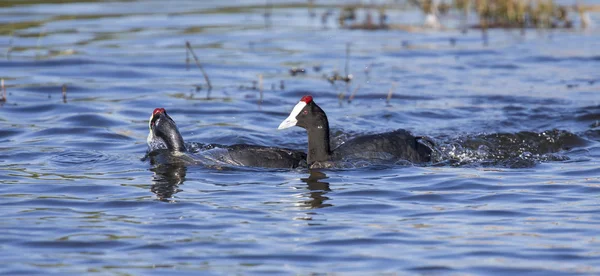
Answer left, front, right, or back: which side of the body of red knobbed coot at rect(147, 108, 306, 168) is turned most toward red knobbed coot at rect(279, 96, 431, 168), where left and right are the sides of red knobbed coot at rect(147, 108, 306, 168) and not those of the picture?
back

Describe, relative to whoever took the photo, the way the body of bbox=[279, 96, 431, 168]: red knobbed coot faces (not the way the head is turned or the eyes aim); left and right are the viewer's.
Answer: facing to the left of the viewer

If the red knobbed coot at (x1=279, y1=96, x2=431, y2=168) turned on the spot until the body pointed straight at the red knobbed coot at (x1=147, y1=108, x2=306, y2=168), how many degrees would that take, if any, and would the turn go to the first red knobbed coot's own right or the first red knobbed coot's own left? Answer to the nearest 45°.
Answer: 0° — it already faces it

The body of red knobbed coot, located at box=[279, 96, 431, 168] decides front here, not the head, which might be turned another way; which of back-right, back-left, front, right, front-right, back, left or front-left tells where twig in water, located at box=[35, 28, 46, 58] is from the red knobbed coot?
front-right

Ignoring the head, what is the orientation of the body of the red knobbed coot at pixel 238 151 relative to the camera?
to the viewer's left

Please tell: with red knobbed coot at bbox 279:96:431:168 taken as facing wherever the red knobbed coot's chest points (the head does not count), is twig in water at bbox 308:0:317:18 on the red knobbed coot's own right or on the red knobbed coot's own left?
on the red knobbed coot's own right

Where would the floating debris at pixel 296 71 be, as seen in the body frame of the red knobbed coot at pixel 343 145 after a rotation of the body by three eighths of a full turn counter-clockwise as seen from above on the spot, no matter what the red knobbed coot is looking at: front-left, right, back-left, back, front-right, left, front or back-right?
back-left

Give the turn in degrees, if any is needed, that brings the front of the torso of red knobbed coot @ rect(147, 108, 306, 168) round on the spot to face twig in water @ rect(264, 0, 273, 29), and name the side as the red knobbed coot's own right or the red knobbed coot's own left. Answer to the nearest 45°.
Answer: approximately 90° to the red knobbed coot's own right

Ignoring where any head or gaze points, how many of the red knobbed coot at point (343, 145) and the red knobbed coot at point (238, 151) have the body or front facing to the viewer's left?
2

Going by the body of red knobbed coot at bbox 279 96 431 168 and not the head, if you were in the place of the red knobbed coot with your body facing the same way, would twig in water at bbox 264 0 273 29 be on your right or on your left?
on your right
